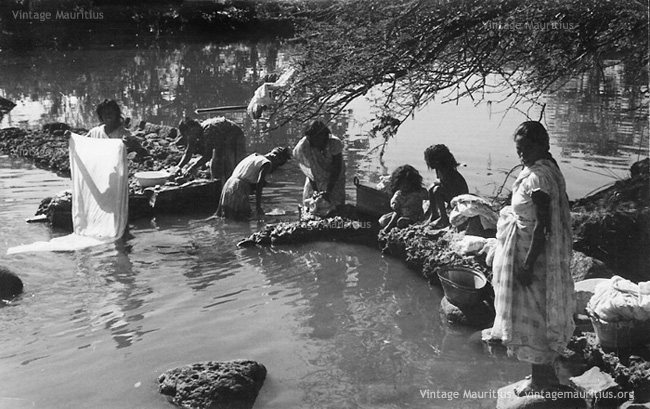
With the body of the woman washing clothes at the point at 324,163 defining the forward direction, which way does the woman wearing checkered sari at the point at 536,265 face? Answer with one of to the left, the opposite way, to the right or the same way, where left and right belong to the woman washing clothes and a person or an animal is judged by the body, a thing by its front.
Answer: to the right

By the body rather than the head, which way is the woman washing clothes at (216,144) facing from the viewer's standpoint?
to the viewer's left

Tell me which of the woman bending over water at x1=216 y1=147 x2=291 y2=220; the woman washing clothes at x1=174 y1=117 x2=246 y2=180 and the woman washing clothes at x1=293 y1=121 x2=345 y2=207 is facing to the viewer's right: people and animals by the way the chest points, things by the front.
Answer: the woman bending over water

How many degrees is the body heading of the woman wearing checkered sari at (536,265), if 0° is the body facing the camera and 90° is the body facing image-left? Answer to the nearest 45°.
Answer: approximately 90°

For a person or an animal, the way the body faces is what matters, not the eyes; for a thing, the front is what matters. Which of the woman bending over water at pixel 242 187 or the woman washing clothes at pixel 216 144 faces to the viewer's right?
the woman bending over water

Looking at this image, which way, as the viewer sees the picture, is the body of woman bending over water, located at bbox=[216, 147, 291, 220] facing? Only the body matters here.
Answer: to the viewer's right

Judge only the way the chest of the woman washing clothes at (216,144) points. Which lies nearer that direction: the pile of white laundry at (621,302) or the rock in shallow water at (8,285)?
the rock in shallow water

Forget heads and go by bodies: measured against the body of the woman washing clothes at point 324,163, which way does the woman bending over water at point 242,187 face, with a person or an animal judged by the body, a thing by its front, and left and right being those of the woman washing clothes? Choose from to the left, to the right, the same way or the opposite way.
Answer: to the left

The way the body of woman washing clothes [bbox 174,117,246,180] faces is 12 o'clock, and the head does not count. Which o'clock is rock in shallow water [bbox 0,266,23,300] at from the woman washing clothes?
The rock in shallow water is roughly at 10 o'clock from the woman washing clothes.

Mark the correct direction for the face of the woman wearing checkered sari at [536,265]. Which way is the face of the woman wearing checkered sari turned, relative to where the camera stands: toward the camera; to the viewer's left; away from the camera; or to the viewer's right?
to the viewer's left
